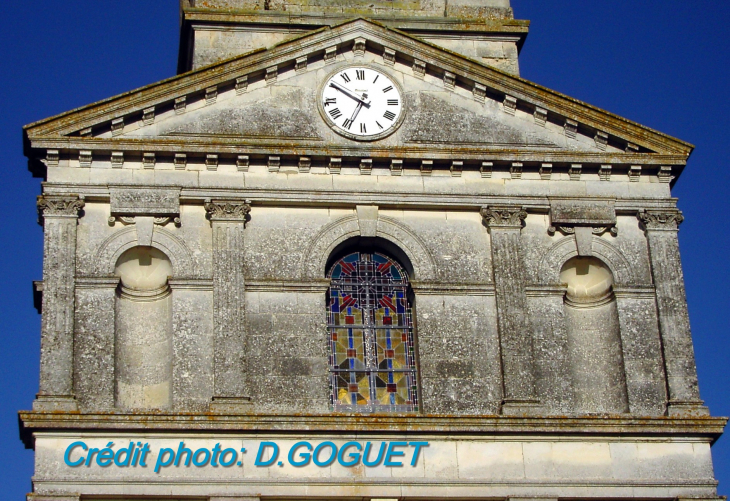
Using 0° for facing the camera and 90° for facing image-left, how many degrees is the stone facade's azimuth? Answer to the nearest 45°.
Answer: approximately 0°
